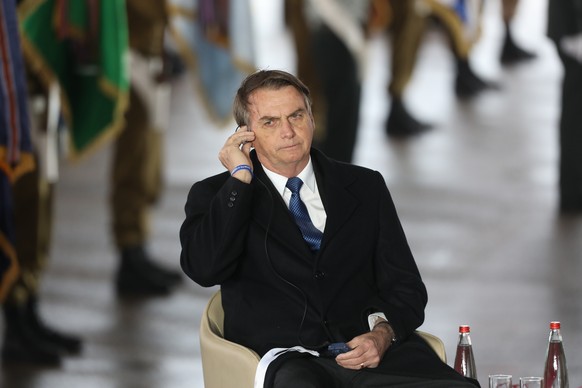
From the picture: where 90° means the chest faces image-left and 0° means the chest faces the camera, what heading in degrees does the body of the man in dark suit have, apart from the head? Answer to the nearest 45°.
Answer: approximately 0°

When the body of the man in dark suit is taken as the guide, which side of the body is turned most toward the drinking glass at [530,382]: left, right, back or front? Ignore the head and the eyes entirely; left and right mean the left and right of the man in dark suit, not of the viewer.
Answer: left

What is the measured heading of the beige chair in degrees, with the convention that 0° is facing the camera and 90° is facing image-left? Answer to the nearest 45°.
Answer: approximately 315°

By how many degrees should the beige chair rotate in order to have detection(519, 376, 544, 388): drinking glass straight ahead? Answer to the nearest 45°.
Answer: approximately 45° to its left
